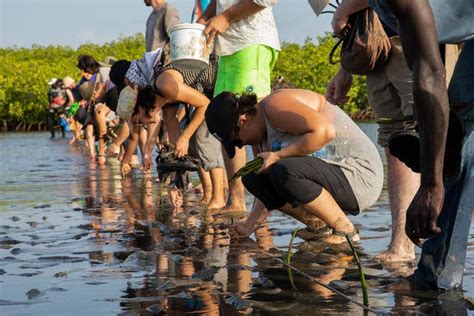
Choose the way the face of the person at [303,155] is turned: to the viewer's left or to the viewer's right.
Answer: to the viewer's left

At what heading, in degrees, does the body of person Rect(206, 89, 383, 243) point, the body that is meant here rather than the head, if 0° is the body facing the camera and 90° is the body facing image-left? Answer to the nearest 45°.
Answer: approximately 90°
